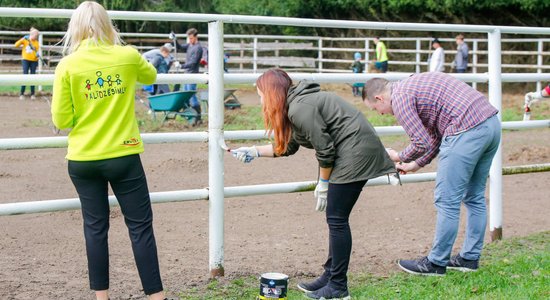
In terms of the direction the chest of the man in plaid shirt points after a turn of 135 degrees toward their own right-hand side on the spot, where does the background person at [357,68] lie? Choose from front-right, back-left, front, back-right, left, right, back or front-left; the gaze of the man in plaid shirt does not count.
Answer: front-left

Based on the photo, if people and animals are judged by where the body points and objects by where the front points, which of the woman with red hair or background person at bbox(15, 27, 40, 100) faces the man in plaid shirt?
the background person

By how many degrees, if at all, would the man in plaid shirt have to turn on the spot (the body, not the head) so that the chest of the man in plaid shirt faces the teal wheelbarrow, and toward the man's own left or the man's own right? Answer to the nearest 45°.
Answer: approximately 45° to the man's own right

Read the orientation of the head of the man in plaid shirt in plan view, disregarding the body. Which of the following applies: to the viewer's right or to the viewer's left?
to the viewer's left

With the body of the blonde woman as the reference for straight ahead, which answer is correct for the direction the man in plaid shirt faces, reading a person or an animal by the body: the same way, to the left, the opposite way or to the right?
to the left

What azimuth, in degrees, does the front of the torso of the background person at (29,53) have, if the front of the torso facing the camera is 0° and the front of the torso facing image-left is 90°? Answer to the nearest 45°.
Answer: approximately 0°

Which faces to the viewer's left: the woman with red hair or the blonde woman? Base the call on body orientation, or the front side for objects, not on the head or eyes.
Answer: the woman with red hair

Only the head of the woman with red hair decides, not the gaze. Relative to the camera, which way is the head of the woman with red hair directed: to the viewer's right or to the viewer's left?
to the viewer's left

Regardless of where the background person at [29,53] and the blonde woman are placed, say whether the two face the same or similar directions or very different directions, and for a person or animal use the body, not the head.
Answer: very different directions

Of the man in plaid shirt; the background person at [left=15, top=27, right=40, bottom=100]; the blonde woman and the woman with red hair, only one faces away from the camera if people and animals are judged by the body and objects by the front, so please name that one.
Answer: the blonde woman

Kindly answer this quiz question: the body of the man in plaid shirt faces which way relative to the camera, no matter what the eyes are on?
to the viewer's left

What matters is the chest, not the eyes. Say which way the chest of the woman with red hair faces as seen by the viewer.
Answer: to the viewer's left

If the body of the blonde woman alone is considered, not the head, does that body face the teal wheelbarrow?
yes

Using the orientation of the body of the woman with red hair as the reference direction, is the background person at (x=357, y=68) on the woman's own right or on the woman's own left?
on the woman's own right

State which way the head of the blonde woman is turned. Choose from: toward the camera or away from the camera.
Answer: away from the camera

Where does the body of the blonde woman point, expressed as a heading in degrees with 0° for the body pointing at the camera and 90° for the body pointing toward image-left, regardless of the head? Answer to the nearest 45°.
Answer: approximately 180°
